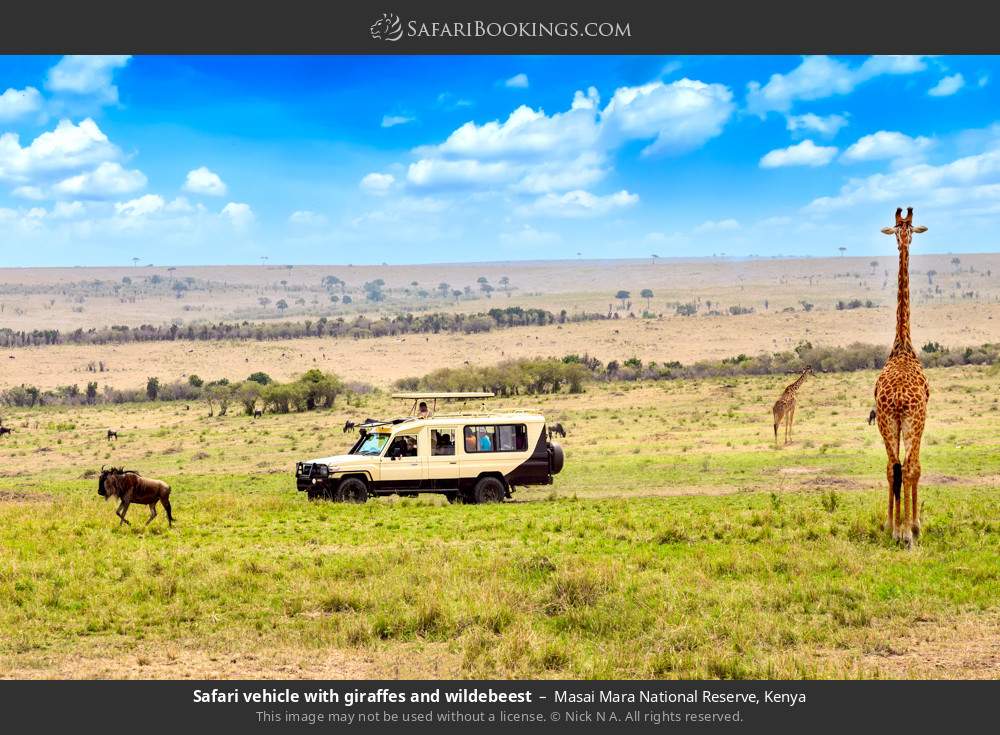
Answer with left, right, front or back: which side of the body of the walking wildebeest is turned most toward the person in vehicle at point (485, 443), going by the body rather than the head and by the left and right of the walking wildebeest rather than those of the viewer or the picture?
back

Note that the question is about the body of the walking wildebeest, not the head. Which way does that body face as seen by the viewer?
to the viewer's left

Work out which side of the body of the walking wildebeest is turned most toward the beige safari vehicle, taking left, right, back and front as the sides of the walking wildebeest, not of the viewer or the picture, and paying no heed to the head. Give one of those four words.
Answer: back

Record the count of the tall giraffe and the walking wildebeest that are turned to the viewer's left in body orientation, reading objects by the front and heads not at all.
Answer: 1

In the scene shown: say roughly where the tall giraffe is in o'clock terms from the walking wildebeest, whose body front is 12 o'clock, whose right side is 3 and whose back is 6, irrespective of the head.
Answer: The tall giraffe is roughly at 7 o'clock from the walking wildebeest.

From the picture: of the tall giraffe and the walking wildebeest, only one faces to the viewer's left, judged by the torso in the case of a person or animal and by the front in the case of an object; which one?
the walking wildebeest
